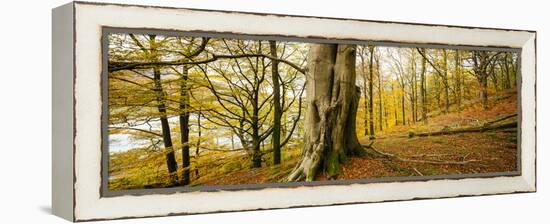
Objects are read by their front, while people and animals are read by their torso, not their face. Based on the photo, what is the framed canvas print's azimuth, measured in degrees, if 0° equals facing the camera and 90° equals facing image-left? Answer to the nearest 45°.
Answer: approximately 315°
